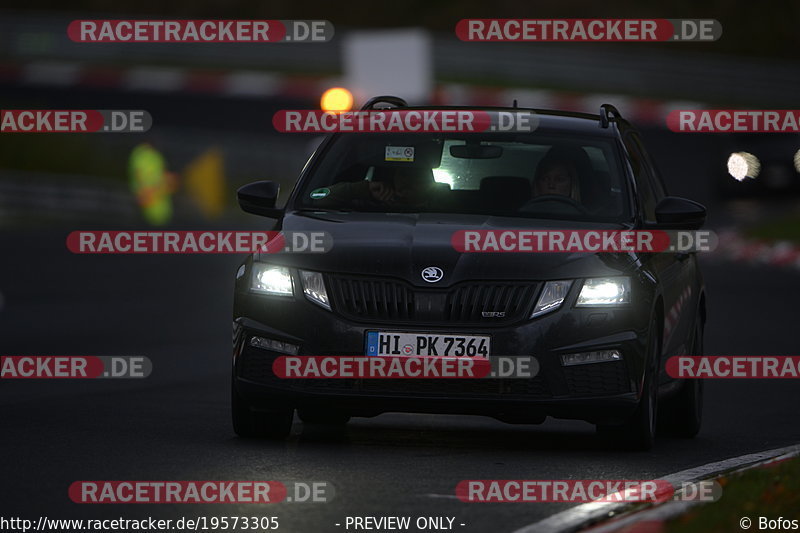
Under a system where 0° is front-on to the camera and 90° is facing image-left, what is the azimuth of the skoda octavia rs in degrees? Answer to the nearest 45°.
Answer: approximately 0°

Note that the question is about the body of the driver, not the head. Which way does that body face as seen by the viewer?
toward the camera

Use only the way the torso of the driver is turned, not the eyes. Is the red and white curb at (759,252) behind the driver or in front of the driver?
behind

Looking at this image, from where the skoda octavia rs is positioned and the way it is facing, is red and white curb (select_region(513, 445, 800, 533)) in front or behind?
in front

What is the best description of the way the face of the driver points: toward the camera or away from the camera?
toward the camera
